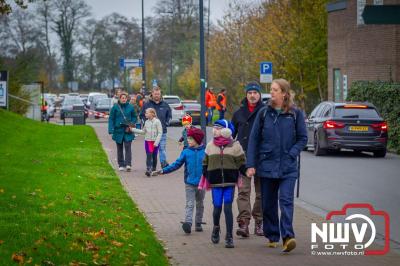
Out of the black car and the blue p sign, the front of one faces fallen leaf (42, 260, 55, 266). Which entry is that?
the blue p sign

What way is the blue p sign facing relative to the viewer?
toward the camera

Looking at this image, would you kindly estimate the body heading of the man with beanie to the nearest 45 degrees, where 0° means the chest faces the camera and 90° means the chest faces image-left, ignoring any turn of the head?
approximately 0°

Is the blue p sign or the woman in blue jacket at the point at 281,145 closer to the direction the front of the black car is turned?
the blue p sign

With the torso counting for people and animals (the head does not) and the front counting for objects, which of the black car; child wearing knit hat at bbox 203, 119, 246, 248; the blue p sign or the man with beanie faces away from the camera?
the black car

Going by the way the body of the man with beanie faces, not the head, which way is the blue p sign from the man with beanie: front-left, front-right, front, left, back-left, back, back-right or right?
back

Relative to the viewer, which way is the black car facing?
away from the camera

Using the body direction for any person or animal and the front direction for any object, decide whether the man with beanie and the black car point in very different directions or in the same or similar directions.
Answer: very different directions

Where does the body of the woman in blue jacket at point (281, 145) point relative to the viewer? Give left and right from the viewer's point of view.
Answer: facing the viewer

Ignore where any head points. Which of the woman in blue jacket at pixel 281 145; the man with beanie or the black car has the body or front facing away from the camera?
the black car

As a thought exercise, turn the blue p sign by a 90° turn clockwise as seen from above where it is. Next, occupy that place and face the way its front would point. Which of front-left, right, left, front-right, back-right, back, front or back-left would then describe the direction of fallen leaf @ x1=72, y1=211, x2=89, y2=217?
left

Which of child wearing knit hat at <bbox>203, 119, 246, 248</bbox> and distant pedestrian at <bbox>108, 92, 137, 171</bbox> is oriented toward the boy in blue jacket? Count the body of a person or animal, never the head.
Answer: the distant pedestrian

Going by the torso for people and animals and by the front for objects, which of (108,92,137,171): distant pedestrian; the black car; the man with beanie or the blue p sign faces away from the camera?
the black car

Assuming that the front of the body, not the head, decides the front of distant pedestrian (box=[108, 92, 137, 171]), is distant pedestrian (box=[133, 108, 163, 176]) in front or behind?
in front

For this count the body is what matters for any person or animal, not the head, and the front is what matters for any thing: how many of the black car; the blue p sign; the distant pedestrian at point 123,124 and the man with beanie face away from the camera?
1

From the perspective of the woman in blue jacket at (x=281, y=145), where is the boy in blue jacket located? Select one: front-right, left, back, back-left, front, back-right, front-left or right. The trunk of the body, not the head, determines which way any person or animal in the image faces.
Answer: back-right
